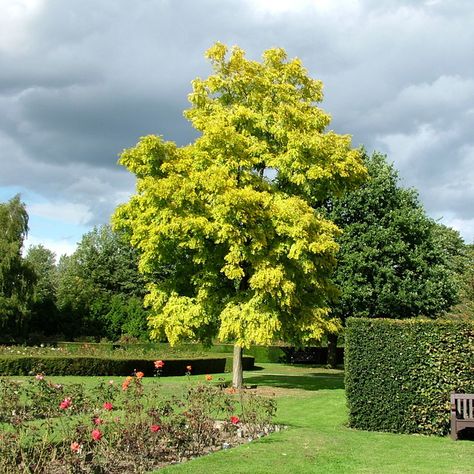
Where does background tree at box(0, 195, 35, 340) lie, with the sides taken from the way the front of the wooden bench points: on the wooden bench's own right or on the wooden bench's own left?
on the wooden bench's own right

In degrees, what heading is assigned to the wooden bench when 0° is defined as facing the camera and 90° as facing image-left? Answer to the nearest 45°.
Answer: approximately 0°

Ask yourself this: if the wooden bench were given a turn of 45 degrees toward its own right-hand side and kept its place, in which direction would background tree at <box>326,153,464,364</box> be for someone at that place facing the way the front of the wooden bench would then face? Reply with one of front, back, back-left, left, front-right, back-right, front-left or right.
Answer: back-right
